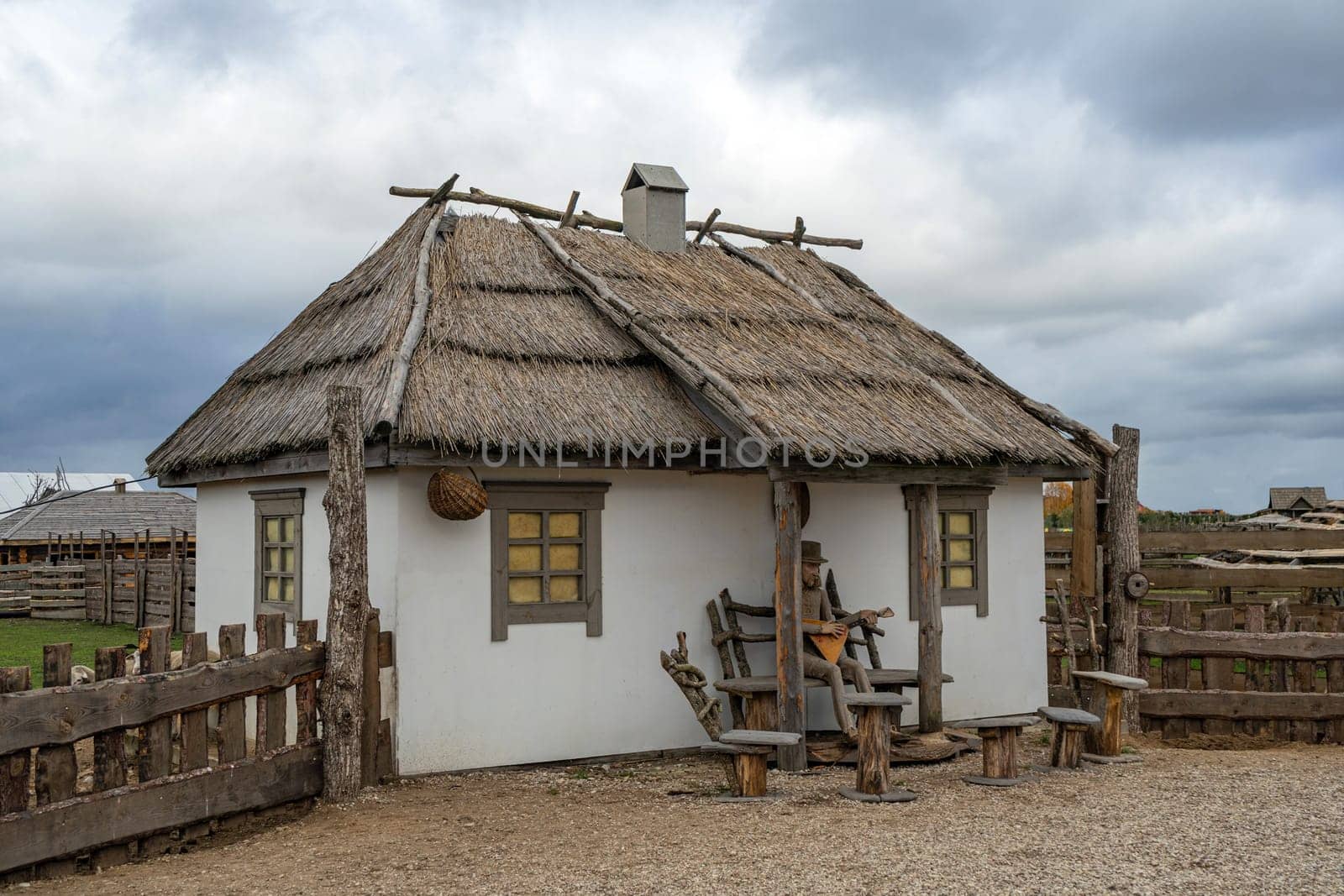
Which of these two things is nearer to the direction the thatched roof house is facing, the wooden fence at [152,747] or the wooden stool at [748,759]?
the wooden stool

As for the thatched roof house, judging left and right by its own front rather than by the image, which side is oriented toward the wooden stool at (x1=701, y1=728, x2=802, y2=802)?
front

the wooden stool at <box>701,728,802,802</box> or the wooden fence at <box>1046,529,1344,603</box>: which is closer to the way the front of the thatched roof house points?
the wooden stool

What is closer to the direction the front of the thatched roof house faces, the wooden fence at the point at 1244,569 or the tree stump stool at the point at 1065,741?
the tree stump stool

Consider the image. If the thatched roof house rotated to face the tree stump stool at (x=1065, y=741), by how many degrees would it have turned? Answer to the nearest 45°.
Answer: approximately 45° to its left

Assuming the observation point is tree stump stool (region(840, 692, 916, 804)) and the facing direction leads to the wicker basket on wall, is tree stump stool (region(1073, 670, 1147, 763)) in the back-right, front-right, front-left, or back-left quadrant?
back-right

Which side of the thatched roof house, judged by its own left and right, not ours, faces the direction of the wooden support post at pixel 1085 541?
left

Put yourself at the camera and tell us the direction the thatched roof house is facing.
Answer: facing the viewer and to the right of the viewer

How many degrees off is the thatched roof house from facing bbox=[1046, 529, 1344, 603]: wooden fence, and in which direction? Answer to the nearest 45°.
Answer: approximately 90° to its left

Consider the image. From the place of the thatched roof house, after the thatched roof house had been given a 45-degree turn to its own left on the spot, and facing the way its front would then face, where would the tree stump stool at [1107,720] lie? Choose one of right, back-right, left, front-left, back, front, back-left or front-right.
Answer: front

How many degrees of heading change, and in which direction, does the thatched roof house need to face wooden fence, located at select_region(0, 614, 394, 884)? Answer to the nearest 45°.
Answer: approximately 90° to its right

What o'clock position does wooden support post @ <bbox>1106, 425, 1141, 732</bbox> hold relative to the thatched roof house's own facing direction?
The wooden support post is roughly at 10 o'clock from the thatched roof house.

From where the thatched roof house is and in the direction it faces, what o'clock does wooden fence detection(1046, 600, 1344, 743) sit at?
The wooden fence is roughly at 10 o'clock from the thatched roof house.

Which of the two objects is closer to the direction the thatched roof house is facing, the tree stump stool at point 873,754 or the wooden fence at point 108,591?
the tree stump stool

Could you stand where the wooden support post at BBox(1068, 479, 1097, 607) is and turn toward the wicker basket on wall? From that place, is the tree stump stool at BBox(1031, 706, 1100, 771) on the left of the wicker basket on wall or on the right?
left

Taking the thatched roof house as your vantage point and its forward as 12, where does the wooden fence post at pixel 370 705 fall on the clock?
The wooden fence post is roughly at 3 o'clock from the thatched roof house.
